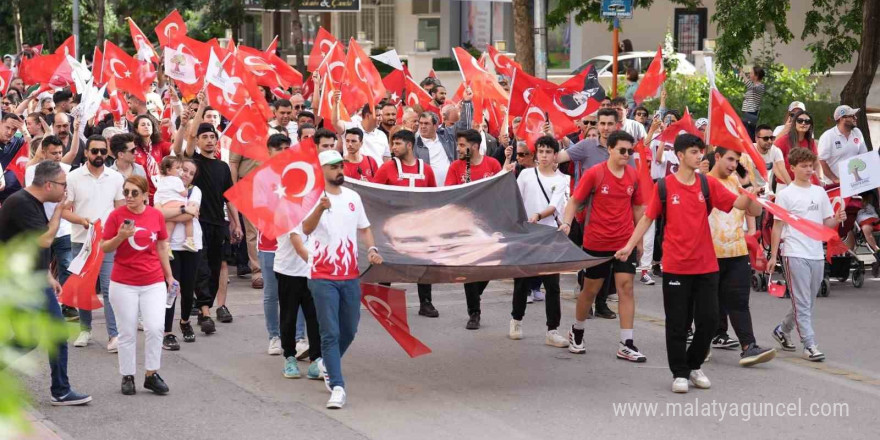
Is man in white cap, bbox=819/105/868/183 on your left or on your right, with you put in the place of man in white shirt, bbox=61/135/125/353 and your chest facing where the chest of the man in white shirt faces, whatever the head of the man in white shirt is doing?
on your left

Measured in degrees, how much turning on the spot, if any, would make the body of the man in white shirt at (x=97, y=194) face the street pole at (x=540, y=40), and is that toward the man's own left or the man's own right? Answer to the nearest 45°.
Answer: approximately 135° to the man's own left

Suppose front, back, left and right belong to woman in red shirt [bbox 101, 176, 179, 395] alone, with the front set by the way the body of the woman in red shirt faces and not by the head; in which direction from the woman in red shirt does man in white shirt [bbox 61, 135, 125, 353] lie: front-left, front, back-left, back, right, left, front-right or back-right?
back

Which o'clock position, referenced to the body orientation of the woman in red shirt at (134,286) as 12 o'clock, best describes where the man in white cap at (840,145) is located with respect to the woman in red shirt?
The man in white cap is roughly at 8 o'clock from the woman in red shirt.

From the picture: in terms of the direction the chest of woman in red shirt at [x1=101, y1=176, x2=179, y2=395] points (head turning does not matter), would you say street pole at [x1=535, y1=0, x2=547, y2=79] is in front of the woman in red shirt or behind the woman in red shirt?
behind

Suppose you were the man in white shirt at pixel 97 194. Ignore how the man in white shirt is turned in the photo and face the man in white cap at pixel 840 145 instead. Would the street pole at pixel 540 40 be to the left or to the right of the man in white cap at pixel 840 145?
left

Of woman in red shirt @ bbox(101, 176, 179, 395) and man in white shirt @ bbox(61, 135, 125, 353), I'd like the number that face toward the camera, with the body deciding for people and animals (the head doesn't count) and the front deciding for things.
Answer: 2

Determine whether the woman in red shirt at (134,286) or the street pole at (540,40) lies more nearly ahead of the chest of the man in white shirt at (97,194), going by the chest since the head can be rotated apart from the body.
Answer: the woman in red shirt

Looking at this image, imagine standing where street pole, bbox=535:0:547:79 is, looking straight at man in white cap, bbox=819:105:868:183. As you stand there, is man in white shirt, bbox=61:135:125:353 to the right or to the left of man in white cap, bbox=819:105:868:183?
right

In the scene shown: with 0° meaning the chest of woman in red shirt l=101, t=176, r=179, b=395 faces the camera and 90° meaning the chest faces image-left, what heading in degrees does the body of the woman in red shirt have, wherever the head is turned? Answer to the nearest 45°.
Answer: approximately 0°
